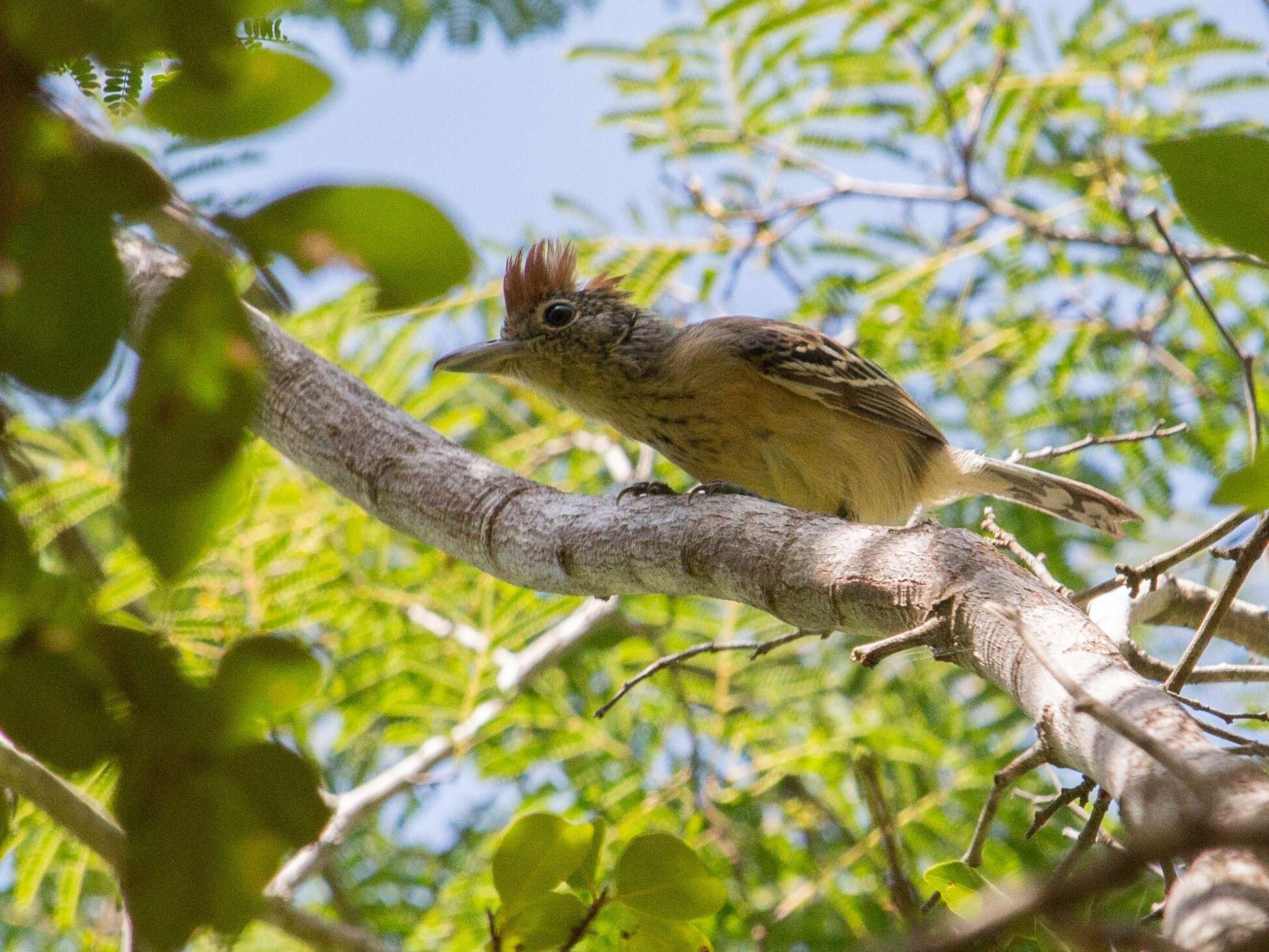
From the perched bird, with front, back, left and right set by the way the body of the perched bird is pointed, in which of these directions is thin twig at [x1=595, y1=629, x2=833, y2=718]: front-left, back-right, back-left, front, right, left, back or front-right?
right

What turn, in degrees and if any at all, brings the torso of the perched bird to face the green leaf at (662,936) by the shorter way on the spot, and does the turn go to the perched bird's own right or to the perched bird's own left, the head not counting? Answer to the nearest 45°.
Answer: approximately 90° to the perched bird's own left

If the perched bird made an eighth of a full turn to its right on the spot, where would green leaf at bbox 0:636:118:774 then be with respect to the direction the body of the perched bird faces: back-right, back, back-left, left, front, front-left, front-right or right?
back-left

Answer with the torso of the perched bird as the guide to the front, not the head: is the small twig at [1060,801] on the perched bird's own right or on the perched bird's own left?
on the perched bird's own left

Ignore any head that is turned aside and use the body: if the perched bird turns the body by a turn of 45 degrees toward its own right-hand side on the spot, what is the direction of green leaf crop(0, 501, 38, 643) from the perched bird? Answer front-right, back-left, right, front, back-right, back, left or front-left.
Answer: back-left

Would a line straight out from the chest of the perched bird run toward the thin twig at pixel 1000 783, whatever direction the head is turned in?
no

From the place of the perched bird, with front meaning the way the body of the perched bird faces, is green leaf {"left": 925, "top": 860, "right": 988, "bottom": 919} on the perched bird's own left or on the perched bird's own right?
on the perched bird's own left

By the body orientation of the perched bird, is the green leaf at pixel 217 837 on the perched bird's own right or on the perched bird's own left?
on the perched bird's own left

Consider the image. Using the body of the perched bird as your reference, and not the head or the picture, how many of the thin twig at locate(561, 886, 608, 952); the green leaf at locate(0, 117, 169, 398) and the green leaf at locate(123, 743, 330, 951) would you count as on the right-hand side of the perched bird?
0

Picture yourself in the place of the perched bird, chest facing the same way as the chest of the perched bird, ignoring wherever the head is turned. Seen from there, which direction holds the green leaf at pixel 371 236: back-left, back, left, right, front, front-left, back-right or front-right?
left

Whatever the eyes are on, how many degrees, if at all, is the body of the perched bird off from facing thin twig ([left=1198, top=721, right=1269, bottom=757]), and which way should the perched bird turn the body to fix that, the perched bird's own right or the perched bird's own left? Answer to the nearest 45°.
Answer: approximately 180°

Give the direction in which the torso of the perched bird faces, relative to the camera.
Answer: to the viewer's left

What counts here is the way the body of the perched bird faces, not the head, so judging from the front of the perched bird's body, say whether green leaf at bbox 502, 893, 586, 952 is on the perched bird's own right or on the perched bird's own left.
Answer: on the perched bird's own left

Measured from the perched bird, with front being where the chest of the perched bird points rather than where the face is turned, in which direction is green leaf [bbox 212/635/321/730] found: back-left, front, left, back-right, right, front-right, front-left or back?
left
